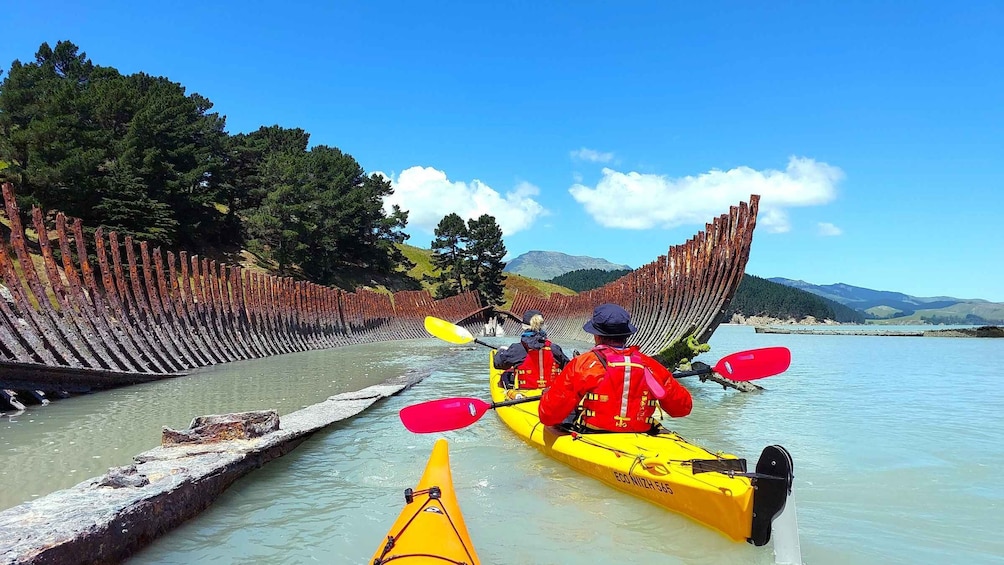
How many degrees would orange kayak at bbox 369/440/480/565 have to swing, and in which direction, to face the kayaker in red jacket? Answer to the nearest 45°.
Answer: approximately 45° to its right

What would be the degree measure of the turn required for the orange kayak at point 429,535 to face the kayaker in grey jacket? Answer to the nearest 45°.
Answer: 0° — it already faces them

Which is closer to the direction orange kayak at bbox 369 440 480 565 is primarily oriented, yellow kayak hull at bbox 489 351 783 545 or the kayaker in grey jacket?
the kayaker in grey jacket

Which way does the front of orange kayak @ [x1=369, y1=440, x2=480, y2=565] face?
away from the camera

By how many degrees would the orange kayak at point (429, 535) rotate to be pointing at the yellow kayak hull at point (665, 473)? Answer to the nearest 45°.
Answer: approximately 45° to its right
